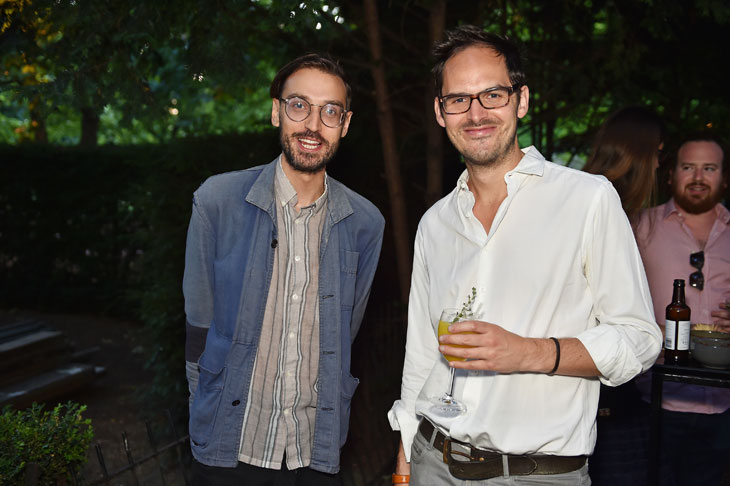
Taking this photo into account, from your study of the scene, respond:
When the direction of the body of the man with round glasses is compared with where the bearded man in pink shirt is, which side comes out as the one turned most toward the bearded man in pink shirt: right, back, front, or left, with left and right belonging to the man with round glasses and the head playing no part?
left

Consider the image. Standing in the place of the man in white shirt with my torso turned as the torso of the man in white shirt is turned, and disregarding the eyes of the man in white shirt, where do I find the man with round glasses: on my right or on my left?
on my right

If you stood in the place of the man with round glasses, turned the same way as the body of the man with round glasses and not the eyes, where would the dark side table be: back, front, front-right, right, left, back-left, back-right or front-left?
left

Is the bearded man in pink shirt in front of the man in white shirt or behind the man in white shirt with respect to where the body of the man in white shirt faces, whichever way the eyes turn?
behind

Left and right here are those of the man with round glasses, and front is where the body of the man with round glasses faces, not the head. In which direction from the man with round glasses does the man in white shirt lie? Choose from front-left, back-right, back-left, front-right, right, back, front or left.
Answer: front-left

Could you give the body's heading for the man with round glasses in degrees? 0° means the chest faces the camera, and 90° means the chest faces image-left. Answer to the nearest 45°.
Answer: approximately 0°

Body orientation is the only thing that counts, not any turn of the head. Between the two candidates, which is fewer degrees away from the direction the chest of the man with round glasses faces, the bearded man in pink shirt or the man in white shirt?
the man in white shirt

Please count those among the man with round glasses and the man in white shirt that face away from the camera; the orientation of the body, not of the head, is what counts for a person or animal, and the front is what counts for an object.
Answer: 0

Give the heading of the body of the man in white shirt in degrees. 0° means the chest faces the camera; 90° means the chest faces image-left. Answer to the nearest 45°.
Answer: approximately 45°

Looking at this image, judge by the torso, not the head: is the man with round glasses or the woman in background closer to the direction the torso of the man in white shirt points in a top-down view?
the man with round glasses

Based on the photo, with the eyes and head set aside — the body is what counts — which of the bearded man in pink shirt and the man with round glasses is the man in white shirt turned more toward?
the man with round glasses
